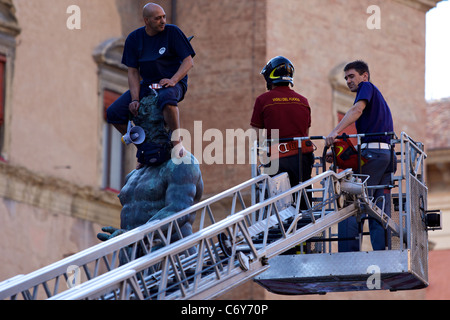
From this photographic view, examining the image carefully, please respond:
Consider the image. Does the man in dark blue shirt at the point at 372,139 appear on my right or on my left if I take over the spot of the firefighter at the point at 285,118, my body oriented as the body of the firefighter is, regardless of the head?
on my right

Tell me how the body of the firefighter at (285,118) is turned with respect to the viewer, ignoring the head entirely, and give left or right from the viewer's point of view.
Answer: facing away from the viewer and to the left of the viewer

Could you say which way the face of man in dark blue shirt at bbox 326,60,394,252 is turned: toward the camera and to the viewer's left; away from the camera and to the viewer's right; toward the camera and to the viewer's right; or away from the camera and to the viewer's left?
toward the camera and to the viewer's left

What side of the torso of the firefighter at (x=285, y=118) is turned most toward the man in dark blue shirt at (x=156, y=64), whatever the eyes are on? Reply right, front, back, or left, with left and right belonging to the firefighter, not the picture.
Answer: left
